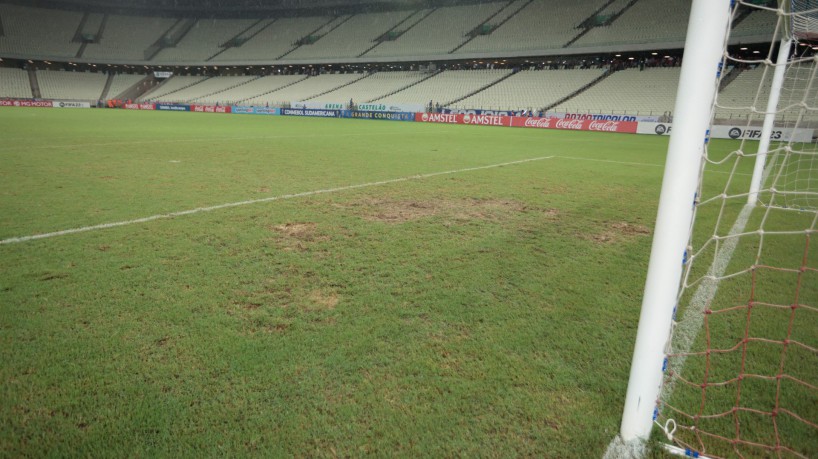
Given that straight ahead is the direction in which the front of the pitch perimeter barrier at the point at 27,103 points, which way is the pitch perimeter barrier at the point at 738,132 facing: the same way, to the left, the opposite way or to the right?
to the right

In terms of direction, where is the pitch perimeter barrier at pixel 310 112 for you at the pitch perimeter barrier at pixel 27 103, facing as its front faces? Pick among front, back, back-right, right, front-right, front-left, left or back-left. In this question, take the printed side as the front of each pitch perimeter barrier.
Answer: front-left

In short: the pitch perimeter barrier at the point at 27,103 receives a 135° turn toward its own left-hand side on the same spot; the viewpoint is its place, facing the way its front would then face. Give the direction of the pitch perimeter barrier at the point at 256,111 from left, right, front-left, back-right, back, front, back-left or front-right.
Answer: right

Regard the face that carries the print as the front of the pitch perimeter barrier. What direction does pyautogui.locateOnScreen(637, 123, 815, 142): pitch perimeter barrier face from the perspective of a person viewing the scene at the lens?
facing the viewer

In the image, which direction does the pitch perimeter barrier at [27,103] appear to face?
toward the camera

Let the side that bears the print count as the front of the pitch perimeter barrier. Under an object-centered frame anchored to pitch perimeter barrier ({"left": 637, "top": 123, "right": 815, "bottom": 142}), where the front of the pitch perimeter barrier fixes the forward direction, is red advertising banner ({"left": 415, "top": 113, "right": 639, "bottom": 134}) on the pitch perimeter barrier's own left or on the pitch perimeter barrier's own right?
on the pitch perimeter barrier's own right

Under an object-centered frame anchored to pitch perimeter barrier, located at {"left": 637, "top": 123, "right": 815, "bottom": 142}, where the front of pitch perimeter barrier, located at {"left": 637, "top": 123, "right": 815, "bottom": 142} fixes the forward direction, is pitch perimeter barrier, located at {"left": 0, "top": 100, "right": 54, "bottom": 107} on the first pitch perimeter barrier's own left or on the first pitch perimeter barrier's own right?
on the first pitch perimeter barrier's own right

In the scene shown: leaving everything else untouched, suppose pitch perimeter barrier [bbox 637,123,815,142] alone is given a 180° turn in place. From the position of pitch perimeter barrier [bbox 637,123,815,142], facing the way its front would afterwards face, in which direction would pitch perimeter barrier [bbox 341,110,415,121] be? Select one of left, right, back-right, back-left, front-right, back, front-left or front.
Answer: left

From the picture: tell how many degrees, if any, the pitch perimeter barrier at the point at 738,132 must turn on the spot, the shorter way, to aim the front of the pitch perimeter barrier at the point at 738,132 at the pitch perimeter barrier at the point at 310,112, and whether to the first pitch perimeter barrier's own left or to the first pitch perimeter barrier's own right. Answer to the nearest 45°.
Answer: approximately 90° to the first pitch perimeter barrier's own right

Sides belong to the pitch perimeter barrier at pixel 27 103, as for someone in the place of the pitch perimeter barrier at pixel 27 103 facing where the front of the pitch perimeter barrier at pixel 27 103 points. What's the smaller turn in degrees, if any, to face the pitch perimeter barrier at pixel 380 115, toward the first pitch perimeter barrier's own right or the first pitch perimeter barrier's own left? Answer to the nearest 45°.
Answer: approximately 45° to the first pitch perimeter barrier's own left
